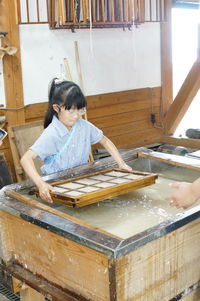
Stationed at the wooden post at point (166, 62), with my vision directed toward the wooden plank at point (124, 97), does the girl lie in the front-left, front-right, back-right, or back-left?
front-left

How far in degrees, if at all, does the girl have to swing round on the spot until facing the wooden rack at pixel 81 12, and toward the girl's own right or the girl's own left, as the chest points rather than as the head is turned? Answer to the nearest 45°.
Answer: approximately 135° to the girl's own left

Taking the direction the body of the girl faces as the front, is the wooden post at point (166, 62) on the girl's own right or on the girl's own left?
on the girl's own left

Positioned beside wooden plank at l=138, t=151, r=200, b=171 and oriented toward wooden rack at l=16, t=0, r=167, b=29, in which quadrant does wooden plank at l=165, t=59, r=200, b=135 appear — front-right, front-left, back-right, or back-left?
front-right

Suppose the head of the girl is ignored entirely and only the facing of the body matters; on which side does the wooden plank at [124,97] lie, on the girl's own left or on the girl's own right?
on the girl's own left

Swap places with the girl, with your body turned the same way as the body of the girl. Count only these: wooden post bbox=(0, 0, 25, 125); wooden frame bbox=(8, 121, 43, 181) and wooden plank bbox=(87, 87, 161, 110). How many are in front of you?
0

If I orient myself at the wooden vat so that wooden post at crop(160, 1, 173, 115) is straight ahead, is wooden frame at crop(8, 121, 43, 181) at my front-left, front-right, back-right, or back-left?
front-left

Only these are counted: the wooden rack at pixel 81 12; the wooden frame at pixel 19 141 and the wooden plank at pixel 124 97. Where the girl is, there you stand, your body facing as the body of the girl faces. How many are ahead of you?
0

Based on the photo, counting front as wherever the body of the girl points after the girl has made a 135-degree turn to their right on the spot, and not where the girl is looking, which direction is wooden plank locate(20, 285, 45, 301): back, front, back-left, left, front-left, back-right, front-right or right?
left

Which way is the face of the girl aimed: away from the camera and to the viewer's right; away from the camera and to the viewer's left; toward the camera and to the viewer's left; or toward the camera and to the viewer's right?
toward the camera and to the viewer's right

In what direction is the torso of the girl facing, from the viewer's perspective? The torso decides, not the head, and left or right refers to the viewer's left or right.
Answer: facing the viewer and to the right of the viewer

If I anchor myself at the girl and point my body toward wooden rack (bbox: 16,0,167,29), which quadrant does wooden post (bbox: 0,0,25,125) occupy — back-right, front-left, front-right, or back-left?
front-left
